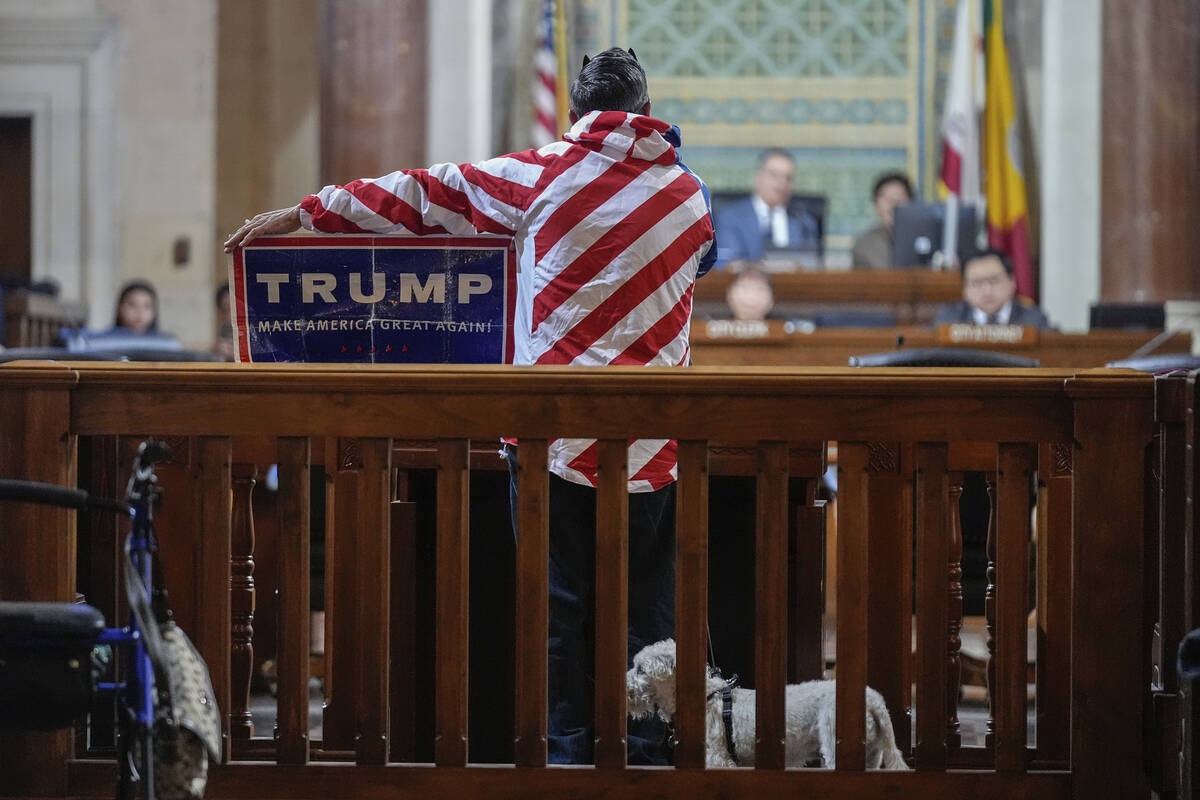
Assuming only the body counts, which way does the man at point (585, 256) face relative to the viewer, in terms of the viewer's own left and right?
facing away from the viewer

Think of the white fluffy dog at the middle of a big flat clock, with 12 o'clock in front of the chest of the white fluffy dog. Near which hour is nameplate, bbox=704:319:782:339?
The nameplate is roughly at 3 o'clock from the white fluffy dog.

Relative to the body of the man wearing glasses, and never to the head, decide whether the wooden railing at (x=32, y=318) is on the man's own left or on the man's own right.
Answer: on the man's own right

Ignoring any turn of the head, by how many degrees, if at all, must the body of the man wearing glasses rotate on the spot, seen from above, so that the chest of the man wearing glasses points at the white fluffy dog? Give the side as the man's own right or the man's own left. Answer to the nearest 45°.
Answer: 0° — they already face it

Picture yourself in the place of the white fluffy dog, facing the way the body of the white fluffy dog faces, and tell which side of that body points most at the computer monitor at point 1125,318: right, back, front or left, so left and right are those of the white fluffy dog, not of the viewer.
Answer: right

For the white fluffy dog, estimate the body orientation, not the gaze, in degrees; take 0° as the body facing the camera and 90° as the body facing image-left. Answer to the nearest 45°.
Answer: approximately 90°

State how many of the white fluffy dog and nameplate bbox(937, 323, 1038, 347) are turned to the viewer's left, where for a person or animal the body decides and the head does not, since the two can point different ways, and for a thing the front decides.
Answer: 1

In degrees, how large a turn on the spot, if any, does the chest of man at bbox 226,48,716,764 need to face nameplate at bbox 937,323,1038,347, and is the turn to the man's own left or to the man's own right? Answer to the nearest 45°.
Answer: approximately 45° to the man's own right

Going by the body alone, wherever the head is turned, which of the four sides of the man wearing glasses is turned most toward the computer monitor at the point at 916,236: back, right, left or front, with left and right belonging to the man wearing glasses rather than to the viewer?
back

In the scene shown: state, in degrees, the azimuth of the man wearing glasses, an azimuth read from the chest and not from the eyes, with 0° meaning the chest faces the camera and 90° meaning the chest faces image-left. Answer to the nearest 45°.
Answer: approximately 0°

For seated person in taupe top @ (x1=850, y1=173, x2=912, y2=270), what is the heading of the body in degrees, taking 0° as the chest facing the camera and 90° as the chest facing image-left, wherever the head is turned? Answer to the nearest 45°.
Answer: approximately 315°

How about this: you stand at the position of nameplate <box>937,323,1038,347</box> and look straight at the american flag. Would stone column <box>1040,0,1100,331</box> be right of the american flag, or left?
right
